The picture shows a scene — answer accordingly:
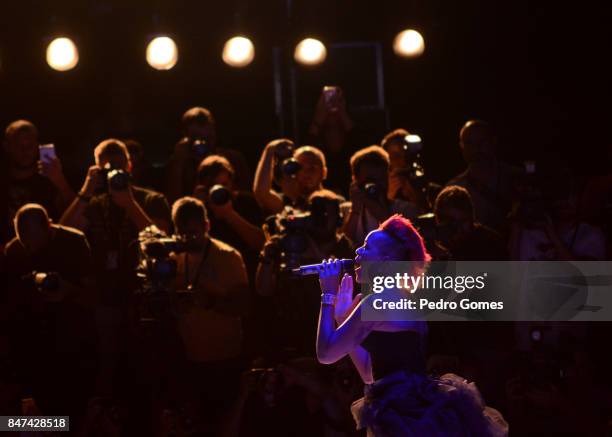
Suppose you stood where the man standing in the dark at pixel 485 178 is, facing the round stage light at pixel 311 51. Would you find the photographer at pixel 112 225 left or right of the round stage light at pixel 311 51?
left

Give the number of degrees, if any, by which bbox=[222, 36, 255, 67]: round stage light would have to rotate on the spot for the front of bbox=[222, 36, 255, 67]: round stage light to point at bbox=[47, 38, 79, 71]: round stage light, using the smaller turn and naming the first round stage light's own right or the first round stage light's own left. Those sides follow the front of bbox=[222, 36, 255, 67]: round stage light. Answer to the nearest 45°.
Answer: approximately 90° to the first round stage light's own right

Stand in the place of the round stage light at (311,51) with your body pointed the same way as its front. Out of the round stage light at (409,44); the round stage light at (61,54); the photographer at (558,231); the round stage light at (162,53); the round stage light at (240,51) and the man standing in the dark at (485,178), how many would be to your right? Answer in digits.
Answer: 3

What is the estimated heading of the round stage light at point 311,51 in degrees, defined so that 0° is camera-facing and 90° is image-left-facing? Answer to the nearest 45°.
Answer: approximately 0°

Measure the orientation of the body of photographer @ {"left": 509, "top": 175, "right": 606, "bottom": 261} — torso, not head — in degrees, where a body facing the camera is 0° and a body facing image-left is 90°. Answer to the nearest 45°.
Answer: approximately 45°

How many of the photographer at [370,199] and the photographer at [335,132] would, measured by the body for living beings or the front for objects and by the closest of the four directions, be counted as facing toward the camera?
2
